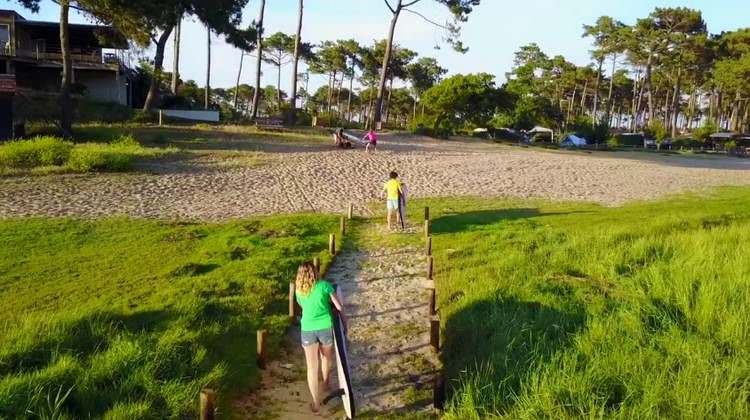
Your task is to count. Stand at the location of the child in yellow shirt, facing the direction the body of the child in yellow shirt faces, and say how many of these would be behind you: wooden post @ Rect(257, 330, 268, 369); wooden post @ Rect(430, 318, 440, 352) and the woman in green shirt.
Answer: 3

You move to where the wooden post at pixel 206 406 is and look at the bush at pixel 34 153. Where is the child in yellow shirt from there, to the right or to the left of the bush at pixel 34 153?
right

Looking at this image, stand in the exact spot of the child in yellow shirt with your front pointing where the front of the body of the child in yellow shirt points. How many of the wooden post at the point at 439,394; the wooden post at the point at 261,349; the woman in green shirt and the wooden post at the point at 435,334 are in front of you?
0

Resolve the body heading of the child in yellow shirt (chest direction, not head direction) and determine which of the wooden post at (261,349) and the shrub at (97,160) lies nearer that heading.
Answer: the shrub

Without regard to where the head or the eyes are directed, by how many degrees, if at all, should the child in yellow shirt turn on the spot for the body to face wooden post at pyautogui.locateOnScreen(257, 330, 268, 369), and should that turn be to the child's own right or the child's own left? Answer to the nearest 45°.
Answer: approximately 180°

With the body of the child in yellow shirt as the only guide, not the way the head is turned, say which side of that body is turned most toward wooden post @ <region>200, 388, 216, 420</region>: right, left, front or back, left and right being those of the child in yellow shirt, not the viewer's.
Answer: back

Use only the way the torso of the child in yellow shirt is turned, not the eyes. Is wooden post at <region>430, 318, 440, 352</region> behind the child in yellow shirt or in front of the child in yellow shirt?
behind

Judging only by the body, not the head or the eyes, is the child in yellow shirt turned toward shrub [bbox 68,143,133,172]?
no

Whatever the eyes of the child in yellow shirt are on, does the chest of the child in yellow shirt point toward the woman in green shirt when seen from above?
no

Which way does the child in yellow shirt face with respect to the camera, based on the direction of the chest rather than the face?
away from the camera

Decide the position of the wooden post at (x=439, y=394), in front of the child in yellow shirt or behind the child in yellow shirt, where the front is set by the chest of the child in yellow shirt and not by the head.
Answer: behind
